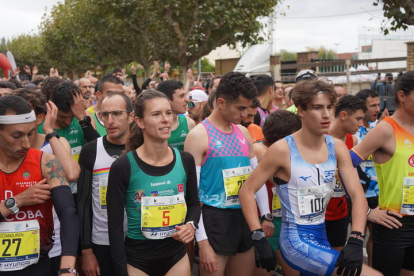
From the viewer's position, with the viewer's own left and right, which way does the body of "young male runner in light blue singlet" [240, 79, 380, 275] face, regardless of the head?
facing the viewer and to the right of the viewer

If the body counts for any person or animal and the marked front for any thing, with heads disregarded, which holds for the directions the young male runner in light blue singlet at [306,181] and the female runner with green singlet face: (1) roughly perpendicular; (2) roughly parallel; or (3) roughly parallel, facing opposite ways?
roughly parallel

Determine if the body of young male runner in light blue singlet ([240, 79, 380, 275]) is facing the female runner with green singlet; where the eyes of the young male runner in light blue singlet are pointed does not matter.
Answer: no

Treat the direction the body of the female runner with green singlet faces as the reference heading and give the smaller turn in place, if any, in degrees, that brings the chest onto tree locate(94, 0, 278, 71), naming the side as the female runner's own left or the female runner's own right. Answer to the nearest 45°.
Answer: approximately 135° to the female runner's own left

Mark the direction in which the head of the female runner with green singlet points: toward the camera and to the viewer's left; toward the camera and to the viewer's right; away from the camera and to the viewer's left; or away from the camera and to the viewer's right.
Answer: toward the camera and to the viewer's right

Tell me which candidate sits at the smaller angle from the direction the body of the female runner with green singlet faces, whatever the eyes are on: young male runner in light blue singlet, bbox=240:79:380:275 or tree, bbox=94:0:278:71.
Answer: the young male runner in light blue singlet

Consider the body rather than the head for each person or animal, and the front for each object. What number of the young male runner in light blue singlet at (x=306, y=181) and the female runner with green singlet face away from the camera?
0

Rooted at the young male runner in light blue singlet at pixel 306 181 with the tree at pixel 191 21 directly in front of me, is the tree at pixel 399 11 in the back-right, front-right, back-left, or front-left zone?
front-right

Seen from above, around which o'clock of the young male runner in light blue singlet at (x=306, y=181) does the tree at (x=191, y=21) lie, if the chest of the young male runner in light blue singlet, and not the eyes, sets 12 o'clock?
The tree is roughly at 7 o'clock from the young male runner in light blue singlet.
